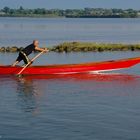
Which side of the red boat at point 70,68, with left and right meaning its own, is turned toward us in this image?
right
